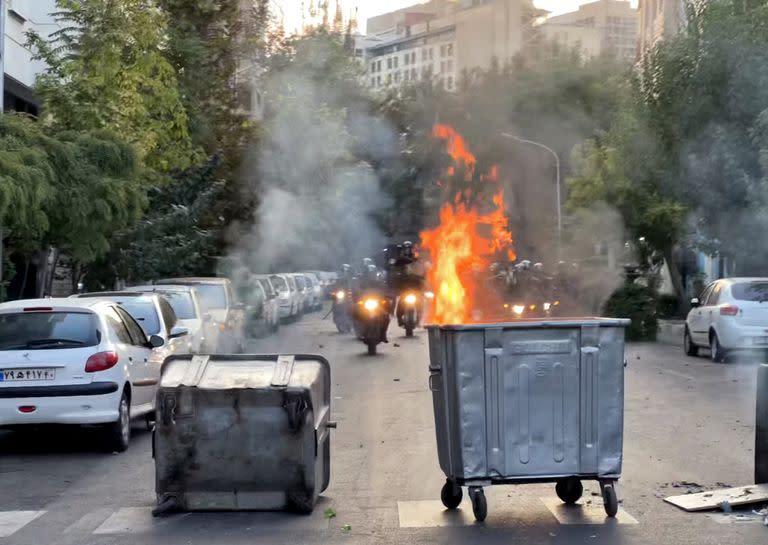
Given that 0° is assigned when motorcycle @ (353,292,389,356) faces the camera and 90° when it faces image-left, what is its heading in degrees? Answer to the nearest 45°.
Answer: approximately 0°

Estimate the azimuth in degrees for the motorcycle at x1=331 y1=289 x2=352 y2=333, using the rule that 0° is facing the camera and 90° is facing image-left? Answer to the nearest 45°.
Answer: approximately 0°

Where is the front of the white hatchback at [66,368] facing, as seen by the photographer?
facing away from the viewer and to the right of the viewer

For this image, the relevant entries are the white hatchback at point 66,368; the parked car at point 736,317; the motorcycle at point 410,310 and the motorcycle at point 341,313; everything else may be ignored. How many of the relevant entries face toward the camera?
2

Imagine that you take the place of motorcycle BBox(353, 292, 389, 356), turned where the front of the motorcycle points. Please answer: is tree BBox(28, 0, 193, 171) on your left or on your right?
on your right

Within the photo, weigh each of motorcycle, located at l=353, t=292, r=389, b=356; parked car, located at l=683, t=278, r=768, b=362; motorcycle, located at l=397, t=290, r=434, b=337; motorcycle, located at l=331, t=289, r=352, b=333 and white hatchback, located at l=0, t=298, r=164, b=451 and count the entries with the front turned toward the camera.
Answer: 3

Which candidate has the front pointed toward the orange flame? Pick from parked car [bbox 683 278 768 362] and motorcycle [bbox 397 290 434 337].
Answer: the motorcycle

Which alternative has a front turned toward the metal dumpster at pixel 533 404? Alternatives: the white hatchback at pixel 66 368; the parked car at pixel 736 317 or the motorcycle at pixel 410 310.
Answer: the motorcycle

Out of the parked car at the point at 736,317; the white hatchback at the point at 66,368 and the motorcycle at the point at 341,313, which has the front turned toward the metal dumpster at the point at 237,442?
the motorcycle
